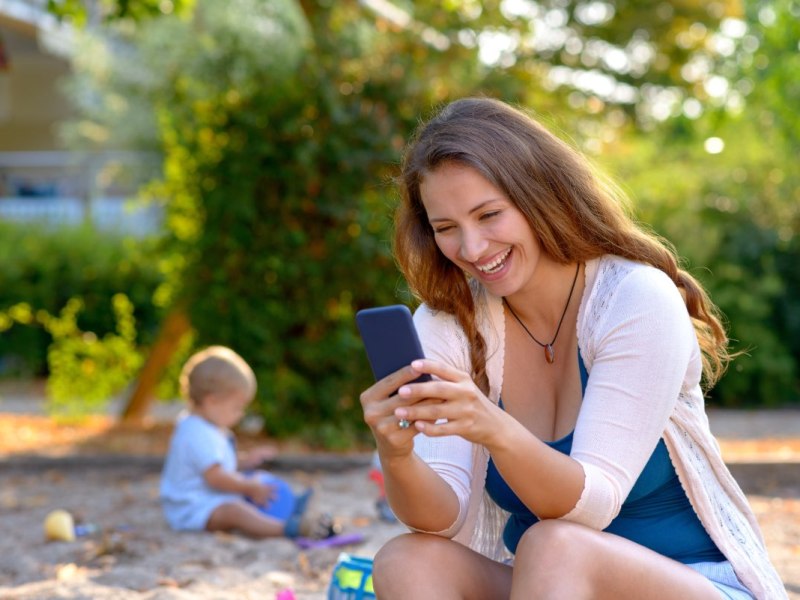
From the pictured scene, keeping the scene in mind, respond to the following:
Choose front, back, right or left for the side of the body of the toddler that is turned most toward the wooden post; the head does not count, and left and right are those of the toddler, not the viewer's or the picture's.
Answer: left

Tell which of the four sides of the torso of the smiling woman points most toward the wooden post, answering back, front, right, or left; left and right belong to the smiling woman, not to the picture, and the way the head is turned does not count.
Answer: right

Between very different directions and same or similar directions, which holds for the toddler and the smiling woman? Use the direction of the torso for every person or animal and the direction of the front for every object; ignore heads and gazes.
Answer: very different directions

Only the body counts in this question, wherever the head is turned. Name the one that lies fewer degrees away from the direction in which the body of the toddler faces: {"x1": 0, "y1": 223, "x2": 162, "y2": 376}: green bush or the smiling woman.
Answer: the smiling woman

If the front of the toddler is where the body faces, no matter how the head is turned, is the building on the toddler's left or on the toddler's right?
on the toddler's left

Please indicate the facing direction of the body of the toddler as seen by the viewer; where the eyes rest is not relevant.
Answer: to the viewer's right

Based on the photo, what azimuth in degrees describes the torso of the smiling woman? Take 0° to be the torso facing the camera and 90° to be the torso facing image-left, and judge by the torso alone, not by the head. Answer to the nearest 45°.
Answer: approximately 45°

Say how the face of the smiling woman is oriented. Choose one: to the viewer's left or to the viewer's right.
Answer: to the viewer's left

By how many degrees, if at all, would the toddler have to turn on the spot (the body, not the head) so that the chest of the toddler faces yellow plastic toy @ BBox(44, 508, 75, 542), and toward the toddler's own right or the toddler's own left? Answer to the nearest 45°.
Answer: approximately 180°

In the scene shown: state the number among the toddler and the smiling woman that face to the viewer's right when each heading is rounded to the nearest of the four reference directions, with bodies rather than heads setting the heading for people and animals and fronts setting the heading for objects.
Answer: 1
